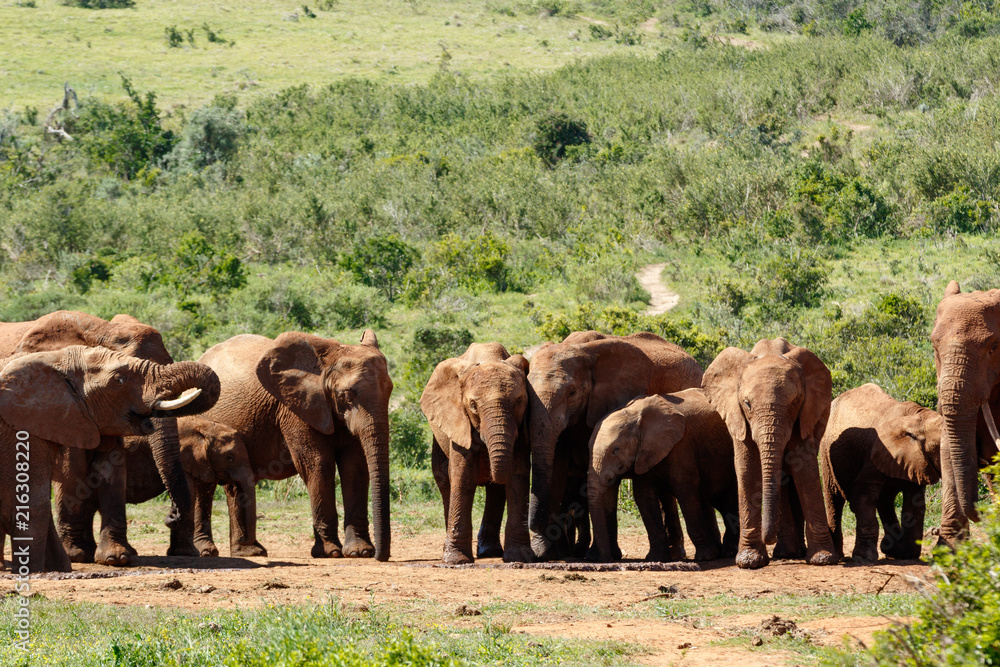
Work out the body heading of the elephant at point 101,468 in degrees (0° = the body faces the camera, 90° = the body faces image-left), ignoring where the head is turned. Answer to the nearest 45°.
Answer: approximately 270°

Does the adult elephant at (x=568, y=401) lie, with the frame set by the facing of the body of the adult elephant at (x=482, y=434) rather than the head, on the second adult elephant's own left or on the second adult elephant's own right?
on the second adult elephant's own left

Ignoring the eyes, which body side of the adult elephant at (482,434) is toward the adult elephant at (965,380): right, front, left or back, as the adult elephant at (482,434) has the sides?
left

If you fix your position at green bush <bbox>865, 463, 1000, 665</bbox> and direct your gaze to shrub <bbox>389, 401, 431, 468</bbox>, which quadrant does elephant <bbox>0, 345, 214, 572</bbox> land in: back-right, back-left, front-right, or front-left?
front-left

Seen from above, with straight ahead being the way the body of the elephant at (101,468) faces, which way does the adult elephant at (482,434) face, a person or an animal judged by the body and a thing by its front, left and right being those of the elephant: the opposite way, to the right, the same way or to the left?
to the right

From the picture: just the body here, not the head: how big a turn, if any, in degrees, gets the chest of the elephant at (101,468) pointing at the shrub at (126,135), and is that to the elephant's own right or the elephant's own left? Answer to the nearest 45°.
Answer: approximately 90° to the elephant's own left

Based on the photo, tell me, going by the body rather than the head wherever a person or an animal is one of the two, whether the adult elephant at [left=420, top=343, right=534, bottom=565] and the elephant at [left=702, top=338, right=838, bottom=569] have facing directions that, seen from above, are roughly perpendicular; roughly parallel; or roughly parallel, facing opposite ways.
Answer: roughly parallel

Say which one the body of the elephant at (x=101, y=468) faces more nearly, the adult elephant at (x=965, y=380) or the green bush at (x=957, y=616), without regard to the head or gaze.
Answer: the adult elephant

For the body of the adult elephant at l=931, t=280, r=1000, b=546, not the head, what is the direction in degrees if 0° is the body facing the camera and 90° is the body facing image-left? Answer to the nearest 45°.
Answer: approximately 45°

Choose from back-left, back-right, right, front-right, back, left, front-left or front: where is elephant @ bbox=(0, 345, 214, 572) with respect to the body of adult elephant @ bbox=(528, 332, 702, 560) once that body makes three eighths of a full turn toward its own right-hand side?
back-left

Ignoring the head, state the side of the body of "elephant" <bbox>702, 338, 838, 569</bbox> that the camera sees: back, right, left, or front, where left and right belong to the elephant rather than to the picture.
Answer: front

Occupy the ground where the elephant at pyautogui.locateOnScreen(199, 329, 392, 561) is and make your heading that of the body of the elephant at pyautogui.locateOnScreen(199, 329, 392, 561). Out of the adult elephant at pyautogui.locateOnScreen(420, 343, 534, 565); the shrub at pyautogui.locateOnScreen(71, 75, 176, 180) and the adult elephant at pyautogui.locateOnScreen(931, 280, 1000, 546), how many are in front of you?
2

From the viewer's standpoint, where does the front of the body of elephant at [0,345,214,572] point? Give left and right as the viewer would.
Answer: facing to the right of the viewer

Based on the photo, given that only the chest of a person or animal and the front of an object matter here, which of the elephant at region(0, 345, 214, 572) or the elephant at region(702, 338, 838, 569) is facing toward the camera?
the elephant at region(702, 338, 838, 569)

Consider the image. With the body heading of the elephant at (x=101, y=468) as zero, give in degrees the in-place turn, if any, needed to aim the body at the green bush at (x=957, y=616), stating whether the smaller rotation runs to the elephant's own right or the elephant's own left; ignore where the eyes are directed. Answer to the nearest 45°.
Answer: approximately 45° to the elephant's own right

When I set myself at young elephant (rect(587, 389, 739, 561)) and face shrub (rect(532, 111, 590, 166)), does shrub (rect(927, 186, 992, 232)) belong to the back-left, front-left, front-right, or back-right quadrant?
front-right
